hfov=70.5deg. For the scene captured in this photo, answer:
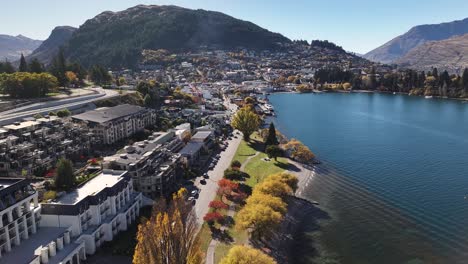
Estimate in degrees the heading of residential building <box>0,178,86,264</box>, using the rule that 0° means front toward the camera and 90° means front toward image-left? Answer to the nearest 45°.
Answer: approximately 315°

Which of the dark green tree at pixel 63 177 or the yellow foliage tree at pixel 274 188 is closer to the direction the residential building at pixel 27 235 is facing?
the yellow foliage tree

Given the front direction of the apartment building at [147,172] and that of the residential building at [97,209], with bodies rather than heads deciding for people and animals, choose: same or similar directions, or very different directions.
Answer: same or similar directions

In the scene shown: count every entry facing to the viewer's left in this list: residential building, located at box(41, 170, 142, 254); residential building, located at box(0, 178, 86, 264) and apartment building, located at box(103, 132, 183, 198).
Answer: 0

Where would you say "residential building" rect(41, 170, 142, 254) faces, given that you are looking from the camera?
facing the viewer and to the right of the viewer

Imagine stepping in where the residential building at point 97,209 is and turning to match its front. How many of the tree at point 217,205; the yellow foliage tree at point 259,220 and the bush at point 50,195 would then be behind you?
1

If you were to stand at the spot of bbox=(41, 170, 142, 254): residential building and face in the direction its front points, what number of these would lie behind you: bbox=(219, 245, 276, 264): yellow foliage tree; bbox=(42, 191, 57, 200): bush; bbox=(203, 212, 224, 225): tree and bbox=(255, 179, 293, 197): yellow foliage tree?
1

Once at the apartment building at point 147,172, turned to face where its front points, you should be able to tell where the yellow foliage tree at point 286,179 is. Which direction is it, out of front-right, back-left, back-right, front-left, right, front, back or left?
front-left

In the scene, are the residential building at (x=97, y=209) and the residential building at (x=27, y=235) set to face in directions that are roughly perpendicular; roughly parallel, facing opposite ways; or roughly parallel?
roughly parallel

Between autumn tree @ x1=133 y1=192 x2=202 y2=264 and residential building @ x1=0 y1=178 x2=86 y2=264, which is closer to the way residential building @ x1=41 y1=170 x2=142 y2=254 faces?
the autumn tree

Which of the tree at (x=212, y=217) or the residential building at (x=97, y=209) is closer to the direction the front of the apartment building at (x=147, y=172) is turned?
the tree

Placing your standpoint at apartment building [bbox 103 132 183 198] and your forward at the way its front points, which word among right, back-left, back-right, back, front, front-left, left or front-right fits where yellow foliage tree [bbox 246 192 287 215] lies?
front

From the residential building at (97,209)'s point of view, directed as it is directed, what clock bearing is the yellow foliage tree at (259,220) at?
The yellow foliage tree is roughly at 11 o'clock from the residential building.

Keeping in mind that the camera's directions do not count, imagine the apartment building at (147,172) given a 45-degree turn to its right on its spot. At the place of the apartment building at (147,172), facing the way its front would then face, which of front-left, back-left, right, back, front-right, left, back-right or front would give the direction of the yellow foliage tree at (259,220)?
front-left

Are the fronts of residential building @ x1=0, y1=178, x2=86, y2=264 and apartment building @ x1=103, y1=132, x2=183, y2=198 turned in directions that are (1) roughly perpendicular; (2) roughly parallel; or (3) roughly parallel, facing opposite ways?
roughly parallel

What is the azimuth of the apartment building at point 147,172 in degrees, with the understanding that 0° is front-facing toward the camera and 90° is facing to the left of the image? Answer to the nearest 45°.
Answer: approximately 315°

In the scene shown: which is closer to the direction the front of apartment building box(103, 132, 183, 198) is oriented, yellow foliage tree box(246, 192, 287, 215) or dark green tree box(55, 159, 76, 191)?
the yellow foliage tree

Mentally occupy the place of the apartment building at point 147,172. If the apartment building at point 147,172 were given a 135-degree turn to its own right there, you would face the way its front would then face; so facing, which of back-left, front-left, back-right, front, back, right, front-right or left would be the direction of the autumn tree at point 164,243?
left
